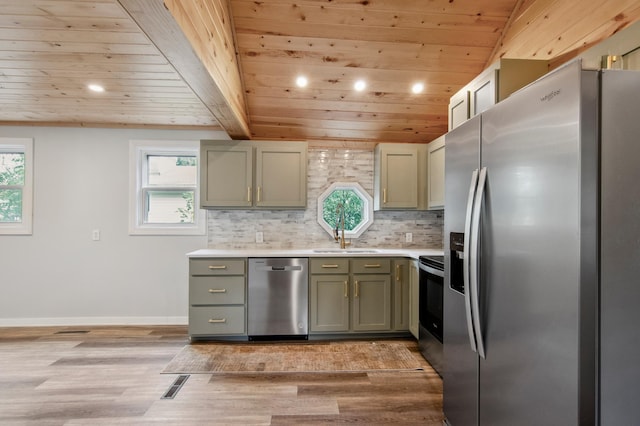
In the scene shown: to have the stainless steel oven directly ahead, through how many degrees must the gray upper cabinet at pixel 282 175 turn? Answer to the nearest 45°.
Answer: approximately 45° to its left

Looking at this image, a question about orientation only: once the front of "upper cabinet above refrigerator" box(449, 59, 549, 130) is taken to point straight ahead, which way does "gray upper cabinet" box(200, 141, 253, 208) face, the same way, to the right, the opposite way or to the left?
to the left

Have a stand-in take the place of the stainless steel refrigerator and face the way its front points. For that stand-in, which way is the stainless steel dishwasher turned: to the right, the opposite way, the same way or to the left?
to the left

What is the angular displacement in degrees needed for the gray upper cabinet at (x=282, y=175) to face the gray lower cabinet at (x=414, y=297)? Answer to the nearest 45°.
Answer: approximately 45° to its left

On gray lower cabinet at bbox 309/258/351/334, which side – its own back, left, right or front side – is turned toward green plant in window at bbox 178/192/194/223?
right

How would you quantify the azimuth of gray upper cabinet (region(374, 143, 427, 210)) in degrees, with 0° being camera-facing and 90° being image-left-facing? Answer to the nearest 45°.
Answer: approximately 0°

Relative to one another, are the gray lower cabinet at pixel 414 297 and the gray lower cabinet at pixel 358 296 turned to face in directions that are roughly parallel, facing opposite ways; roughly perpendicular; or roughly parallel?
roughly perpendicular

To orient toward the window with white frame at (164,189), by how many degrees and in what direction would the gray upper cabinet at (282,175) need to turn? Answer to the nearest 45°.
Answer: approximately 90° to its right
